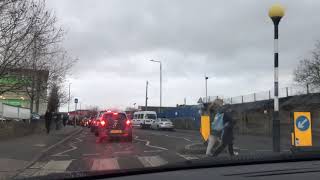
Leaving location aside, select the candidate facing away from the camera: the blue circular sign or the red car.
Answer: the red car

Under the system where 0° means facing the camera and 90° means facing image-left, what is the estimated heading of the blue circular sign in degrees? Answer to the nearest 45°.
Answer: approximately 0°

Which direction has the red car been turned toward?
away from the camera

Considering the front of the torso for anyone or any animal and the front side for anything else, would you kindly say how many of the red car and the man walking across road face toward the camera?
0

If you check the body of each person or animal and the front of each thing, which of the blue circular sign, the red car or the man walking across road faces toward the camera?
the blue circular sign

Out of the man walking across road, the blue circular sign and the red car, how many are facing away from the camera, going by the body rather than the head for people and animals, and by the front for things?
1

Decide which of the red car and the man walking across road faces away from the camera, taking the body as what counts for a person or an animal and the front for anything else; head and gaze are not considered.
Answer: the red car

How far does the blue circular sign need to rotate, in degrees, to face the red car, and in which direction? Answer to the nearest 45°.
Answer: approximately 135° to its right

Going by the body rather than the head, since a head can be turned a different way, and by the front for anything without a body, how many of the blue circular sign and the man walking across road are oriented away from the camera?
0

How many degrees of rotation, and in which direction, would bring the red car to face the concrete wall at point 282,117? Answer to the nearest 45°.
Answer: approximately 45° to its right

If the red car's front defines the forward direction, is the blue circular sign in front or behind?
behind

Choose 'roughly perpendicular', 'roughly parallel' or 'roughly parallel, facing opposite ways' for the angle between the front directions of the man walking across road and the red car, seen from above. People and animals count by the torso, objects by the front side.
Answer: roughly perpendicular
